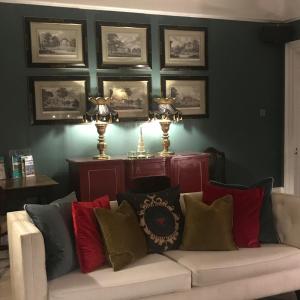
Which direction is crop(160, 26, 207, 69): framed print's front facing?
toward the camera

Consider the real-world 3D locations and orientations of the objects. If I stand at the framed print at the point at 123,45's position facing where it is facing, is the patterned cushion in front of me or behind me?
in front

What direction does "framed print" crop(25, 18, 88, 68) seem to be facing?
toward the camera

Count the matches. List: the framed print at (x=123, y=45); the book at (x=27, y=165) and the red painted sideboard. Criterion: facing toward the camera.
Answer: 3

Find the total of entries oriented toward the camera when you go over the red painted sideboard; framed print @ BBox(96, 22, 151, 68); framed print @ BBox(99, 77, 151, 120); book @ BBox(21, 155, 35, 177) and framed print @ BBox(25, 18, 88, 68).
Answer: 5

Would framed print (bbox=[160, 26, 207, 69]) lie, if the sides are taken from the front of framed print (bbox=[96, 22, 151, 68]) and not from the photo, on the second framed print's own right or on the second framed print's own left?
on the second framed print's own left

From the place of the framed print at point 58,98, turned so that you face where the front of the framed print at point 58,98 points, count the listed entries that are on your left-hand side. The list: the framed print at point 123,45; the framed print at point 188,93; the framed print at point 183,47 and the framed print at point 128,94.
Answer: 4

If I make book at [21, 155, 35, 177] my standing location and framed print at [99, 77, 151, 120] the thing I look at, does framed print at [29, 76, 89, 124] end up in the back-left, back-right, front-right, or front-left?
front-left

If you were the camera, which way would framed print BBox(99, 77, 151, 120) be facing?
facing the viewer

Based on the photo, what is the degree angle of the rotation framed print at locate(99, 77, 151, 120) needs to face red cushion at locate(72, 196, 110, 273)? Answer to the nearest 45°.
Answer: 0° — it already faces it

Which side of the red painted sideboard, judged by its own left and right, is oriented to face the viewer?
front

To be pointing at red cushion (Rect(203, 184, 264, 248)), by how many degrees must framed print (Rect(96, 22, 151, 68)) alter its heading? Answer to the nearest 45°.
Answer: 0° — it already faces it

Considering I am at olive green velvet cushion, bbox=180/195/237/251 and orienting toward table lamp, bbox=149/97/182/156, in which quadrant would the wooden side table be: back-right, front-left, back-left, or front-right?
front-left
